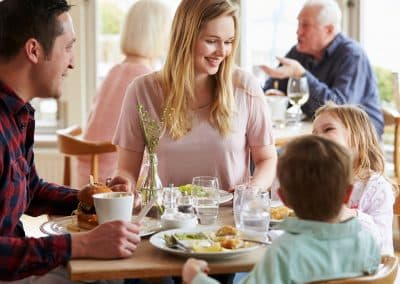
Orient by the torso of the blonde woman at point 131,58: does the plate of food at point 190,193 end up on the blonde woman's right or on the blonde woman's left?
on the blonde woman's right

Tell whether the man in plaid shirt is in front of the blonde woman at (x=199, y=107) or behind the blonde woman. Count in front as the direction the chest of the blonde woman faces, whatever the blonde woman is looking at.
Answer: in front

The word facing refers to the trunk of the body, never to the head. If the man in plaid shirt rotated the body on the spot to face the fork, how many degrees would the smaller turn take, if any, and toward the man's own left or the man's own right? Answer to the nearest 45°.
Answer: approximately 45° to the man's own right

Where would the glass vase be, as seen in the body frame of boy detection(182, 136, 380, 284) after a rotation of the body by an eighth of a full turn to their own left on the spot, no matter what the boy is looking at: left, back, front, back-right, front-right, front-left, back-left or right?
front

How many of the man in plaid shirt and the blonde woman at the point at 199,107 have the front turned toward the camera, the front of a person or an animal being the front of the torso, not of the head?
1

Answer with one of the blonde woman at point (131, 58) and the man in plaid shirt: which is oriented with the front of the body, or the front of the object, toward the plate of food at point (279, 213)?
the man in plaid shirt

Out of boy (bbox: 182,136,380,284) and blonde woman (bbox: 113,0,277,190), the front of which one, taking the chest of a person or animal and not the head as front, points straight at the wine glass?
the boy

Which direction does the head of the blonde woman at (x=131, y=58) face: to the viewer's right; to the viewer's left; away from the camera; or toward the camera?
away from the camera

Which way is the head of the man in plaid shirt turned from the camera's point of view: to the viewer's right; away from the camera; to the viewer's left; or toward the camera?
to the viewer's right

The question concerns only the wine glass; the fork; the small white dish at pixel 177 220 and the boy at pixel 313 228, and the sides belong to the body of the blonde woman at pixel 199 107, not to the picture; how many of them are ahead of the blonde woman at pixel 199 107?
3

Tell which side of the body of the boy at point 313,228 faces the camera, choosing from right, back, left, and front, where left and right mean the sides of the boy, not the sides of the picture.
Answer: back

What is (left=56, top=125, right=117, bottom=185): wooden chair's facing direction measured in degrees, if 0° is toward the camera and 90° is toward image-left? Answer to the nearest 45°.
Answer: approximately 225°

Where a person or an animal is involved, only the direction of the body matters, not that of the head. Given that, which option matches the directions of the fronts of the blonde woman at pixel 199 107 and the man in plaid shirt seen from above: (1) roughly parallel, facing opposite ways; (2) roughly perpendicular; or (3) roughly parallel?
roughly perpendicular

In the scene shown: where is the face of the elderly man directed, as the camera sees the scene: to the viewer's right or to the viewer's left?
to the viewer's left

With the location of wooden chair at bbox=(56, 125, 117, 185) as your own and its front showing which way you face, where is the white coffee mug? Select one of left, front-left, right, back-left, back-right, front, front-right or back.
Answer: back-right

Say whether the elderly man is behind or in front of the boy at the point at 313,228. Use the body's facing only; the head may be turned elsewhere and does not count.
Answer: in front

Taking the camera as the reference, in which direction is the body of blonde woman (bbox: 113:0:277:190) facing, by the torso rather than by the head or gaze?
toward the camera

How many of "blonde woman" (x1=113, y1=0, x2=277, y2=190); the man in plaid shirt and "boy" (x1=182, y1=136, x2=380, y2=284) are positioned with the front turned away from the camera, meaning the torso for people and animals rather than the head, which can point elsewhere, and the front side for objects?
1

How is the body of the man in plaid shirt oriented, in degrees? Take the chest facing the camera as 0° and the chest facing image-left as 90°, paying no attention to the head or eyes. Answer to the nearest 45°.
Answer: approximately 270°

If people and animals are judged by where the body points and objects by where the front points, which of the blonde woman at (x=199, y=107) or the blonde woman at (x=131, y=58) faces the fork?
the blonde woman at (x=199, y=107)
